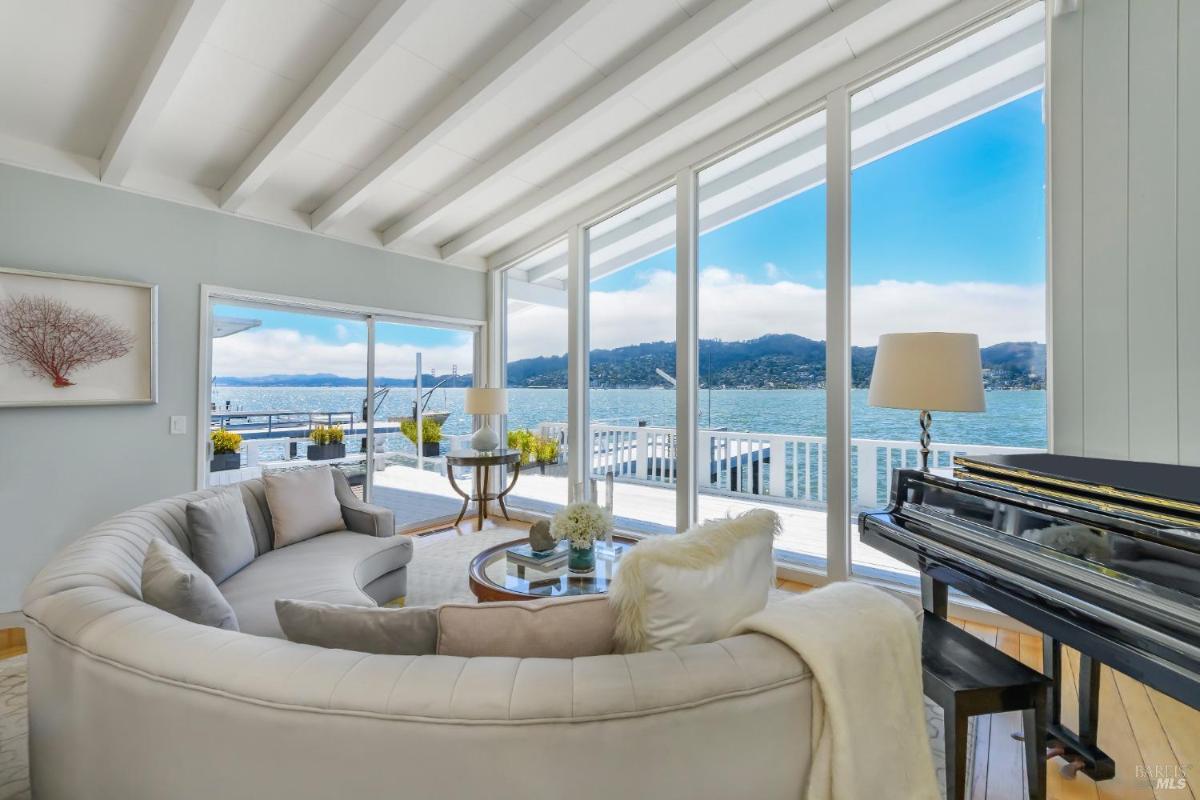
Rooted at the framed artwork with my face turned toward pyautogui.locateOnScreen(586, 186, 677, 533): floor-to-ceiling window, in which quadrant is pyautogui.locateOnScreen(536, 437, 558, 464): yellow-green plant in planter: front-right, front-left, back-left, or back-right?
front-left

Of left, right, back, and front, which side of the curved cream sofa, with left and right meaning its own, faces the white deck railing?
front

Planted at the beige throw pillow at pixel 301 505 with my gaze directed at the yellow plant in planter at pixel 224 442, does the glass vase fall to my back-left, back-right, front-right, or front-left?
back-right

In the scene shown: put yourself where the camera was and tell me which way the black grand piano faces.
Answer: facing the viewer and to the left of the viewer

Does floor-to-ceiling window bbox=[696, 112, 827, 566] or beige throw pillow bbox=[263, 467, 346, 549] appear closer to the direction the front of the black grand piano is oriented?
the beige throw pillow

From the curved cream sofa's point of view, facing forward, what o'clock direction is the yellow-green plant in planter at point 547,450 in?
The yellow-green plant in planter is roughly at 11 o'clock from the curved cream sofa.

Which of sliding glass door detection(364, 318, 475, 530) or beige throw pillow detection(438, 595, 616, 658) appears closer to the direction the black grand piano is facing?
the beige throw pillow

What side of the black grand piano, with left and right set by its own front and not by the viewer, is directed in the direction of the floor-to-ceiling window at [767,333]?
right

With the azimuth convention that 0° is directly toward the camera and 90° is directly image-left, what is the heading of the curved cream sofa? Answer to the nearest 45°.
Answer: approximately 225°

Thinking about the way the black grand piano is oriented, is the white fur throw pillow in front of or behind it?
in front

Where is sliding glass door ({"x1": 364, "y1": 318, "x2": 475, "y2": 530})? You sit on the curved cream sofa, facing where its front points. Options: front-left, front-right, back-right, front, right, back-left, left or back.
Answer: front-left

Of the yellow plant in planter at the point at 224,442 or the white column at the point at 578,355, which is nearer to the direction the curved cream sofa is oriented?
the white column

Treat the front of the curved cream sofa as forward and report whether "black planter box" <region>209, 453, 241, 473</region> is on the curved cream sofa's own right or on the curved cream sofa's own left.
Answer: on the curved cream sofa's own left
